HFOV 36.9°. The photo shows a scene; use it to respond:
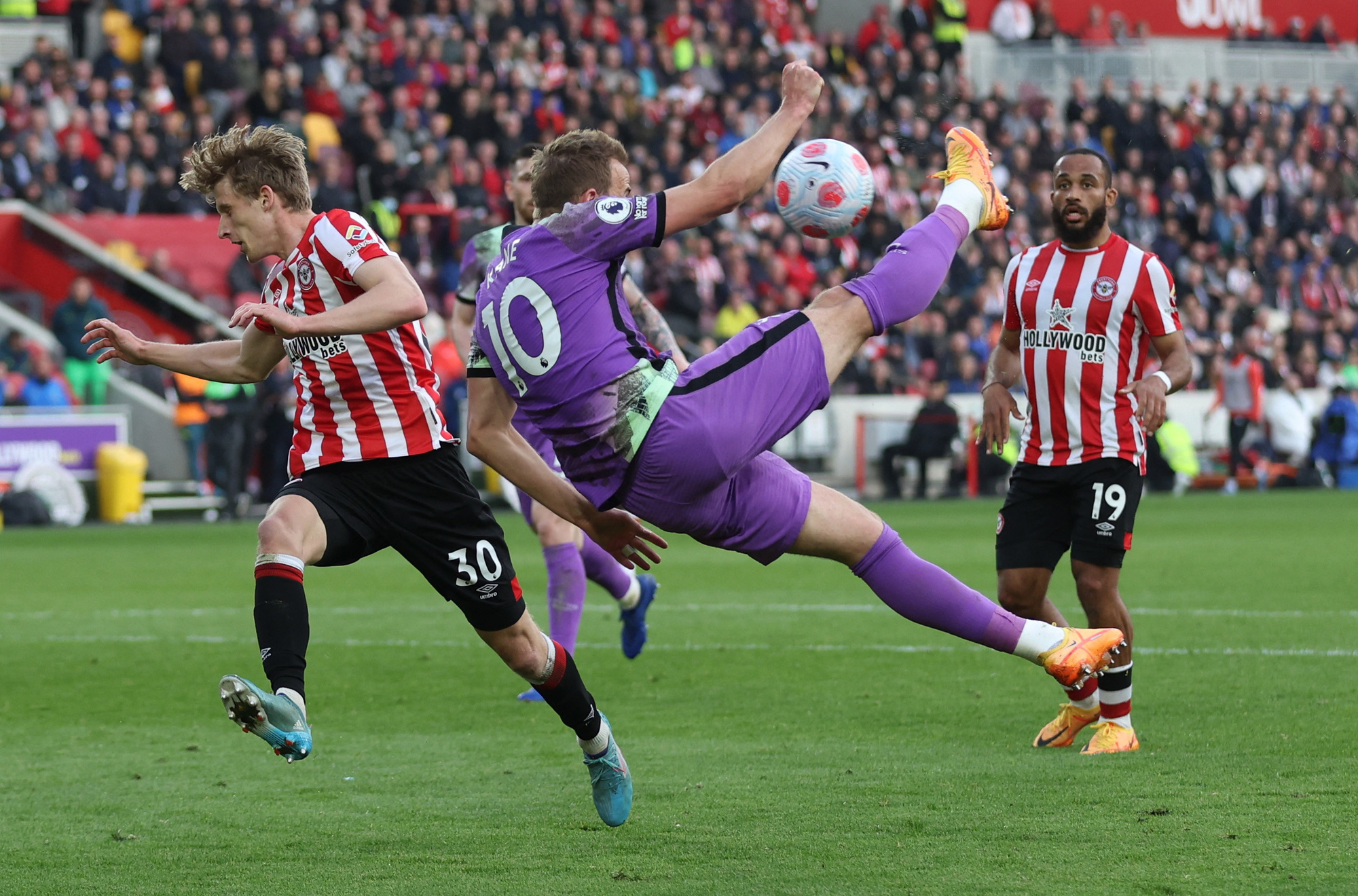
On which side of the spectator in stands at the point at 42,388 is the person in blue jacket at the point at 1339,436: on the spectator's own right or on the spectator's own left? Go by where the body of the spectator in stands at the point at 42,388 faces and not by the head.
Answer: on the spectator's own left

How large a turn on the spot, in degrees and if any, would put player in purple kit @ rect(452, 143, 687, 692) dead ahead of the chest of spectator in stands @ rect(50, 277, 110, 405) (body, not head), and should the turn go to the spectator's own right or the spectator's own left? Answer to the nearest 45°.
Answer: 0° — they already face them

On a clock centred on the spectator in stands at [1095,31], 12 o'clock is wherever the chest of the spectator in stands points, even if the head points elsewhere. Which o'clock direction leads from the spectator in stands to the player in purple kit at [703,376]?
The player in purple kit is roughly at 12 o'clock from the spectator in stands.

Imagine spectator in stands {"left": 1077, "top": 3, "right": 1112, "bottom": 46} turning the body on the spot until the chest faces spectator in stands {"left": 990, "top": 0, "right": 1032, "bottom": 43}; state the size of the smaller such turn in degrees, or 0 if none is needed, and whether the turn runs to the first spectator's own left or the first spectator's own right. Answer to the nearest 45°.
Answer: approximately 90° to the first spectator's own right

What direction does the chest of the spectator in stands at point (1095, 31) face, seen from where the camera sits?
toward the camera

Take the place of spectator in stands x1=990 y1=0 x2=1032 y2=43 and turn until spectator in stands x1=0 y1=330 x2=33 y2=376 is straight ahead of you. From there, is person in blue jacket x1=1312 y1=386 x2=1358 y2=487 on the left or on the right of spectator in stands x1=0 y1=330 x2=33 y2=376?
left

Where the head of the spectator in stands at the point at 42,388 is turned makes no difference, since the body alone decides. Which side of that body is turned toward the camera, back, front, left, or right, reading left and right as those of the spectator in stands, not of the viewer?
front

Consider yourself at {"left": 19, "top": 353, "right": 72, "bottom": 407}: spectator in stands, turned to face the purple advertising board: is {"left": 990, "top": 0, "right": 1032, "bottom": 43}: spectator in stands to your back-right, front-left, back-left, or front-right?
back-left

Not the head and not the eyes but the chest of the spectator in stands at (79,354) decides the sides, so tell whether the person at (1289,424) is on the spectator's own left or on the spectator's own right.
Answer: on the spectator's own left

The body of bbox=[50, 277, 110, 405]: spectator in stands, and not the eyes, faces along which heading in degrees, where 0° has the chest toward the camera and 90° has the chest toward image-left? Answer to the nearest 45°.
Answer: approximately 0°

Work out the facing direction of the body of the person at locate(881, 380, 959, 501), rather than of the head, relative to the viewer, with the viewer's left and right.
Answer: facing the viewer and to the left of the viewer

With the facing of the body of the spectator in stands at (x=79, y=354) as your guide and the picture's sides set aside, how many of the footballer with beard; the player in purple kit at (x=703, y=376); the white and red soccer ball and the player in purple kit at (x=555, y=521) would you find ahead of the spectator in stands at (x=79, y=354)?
4

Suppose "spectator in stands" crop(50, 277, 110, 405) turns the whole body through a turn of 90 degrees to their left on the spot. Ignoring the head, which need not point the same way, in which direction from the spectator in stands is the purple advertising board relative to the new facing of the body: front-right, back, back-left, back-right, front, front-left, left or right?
right

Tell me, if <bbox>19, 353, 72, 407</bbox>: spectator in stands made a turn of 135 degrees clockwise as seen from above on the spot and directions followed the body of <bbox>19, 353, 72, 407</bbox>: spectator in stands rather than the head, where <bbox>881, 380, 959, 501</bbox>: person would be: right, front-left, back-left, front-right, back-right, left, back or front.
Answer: back-right

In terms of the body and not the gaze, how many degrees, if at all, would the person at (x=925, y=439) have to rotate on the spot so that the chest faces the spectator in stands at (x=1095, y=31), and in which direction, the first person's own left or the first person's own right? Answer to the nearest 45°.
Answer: approximately 135° to the first person's own right

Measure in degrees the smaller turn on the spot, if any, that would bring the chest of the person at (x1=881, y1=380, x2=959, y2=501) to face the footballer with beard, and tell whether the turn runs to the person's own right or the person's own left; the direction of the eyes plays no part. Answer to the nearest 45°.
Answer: approximately 45° to the person's own left
